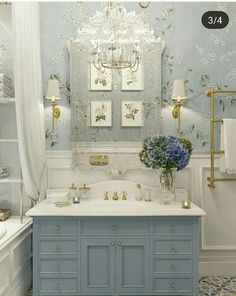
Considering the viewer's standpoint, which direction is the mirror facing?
facing the viewer

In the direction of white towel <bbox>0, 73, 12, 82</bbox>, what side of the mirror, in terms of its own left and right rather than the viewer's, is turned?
right

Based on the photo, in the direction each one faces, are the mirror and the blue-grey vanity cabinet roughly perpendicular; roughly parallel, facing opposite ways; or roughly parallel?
roughly parallel

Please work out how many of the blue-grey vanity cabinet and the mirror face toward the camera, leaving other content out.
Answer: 2

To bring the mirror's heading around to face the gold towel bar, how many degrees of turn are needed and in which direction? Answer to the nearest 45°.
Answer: approximately 90° to its left

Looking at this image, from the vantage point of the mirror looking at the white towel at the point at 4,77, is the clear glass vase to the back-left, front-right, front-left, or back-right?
back-left

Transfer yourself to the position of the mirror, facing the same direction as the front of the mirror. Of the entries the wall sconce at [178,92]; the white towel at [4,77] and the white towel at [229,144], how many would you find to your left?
2

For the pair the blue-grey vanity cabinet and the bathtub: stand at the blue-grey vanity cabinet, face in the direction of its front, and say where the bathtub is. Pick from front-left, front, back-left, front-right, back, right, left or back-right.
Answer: right
